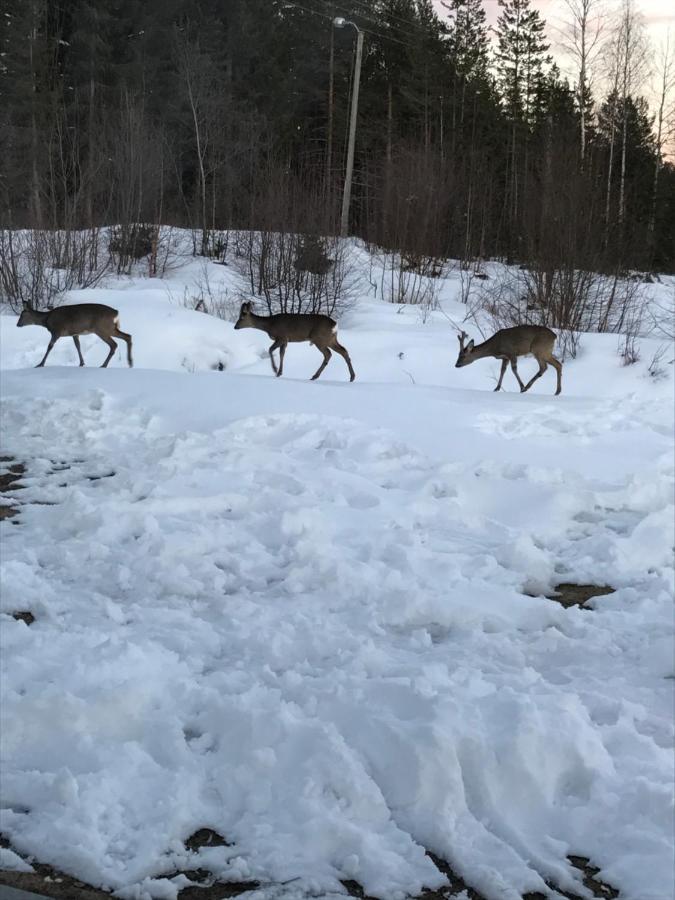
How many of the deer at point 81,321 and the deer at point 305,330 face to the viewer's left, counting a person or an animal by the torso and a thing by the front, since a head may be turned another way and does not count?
2

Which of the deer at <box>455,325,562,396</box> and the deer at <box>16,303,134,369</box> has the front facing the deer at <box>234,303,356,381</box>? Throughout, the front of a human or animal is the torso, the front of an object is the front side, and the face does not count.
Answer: the deer at <box>455,325,562,396</box>

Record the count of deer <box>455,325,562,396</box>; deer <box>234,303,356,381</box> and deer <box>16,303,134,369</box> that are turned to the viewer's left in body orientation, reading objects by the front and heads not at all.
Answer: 3

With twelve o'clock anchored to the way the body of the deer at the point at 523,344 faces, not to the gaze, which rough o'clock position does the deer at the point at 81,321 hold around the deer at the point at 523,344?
the deer at the point at 81,321 is roughly at 12 o'clock from the deer at the point at 523,344.

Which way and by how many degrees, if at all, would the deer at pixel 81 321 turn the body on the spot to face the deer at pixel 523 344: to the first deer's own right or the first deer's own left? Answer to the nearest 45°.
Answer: approximately 180°

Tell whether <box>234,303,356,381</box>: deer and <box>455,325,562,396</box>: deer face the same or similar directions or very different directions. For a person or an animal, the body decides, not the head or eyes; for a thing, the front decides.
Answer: same or similar directions

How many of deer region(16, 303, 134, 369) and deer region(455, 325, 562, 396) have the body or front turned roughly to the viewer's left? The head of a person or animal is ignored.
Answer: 2

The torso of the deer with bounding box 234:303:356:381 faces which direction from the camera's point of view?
to the viewer's left

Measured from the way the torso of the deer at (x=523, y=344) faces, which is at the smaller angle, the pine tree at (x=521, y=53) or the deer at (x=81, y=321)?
the deer

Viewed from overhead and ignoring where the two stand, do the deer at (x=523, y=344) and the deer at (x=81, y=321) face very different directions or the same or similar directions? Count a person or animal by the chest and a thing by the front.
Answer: same or similar directions

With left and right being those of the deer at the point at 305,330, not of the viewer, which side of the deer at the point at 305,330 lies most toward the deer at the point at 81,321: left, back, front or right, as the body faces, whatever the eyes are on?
front

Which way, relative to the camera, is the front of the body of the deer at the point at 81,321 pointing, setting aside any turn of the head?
to the viewer's left

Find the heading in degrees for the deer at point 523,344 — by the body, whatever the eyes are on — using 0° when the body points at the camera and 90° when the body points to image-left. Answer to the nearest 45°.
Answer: approximately 90°
